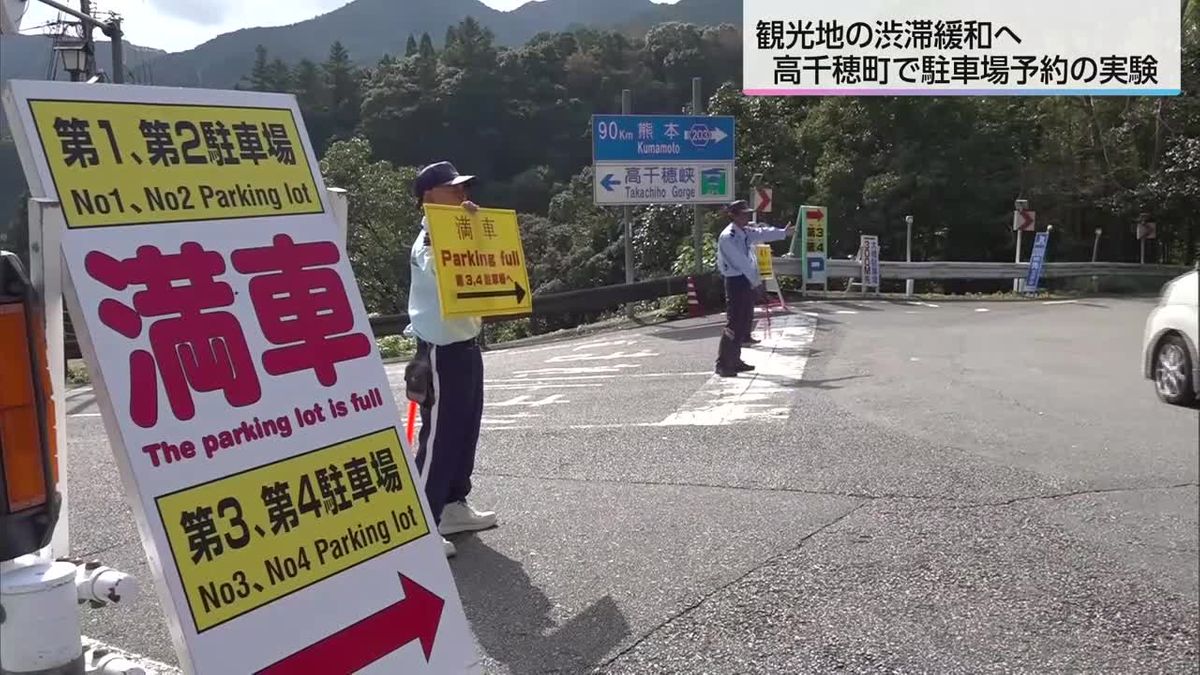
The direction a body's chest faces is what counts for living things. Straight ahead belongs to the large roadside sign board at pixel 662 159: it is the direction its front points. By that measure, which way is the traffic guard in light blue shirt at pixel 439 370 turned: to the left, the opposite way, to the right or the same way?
to the left

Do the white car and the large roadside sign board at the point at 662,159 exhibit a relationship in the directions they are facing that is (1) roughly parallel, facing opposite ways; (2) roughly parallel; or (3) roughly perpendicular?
roughly perpendicular

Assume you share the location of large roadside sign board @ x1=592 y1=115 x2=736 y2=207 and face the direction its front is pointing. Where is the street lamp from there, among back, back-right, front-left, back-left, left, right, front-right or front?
front-right

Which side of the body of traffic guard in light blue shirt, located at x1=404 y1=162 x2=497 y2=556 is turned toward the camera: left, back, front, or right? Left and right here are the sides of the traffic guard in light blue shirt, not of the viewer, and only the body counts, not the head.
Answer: right

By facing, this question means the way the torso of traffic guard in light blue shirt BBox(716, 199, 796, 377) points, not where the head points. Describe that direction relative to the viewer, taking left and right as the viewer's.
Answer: facing to the right of the viewer

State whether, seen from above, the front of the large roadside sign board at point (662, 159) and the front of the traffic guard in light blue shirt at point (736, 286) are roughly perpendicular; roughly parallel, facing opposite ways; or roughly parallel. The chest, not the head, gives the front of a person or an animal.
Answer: roughly perpendicular

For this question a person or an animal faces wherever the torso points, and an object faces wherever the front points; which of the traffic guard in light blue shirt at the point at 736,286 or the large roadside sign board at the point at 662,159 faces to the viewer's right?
the traffic guard in light blue shirt

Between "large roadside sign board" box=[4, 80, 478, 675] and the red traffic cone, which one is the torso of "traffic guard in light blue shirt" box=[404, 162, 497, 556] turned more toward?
the red traffic cone

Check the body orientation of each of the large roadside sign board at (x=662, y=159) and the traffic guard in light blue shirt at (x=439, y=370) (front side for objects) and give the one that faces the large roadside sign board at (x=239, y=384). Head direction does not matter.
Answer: the large roadside sign board at (x=662, y=159)
